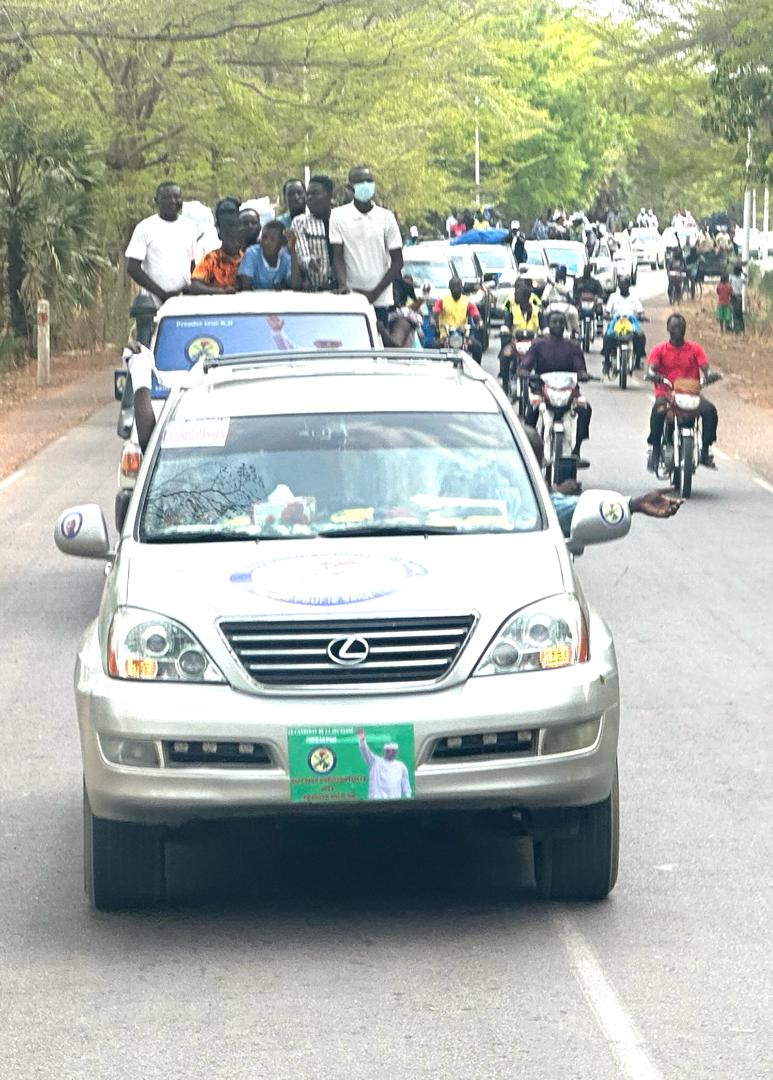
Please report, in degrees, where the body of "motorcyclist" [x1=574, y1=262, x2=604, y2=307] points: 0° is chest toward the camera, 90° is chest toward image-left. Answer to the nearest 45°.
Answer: approximately 0°

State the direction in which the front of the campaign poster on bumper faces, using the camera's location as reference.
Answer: facing the viewer

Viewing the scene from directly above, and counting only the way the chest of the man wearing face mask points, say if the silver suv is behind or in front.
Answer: in front

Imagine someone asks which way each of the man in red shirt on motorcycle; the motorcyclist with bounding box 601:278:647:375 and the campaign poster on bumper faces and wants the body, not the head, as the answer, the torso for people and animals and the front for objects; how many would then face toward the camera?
3

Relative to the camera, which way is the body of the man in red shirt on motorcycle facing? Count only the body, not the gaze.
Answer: toward the camera

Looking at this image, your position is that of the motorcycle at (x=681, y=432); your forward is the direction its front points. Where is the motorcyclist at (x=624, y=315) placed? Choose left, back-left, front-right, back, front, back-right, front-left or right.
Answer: back

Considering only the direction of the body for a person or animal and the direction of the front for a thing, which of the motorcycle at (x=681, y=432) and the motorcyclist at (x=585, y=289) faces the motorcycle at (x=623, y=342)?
the motorcyclist

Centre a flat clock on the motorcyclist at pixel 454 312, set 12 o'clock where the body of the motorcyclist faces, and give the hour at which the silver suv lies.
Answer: The silver suv is roughly at 12 o'clock from the motorcyclist.

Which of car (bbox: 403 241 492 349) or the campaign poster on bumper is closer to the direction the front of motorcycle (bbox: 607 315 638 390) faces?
the campaign poster on bumper

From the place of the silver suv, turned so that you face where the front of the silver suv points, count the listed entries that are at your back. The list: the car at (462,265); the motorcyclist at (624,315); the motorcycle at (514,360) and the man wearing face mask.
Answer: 4

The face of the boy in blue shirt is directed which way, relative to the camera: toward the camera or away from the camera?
toward the camera

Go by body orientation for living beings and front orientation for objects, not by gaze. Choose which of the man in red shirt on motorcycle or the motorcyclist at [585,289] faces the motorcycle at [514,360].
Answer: the motorcyclist

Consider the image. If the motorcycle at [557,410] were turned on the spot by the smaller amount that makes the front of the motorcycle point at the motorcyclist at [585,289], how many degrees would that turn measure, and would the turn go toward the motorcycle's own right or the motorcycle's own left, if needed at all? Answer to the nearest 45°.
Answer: approximately 180°

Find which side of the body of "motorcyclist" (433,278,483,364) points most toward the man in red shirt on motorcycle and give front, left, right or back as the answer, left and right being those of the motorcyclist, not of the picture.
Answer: front

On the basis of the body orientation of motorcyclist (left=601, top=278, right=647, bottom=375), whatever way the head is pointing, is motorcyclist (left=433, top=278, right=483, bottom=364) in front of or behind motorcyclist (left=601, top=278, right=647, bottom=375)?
in front

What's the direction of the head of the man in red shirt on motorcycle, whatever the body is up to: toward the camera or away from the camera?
toward the camera

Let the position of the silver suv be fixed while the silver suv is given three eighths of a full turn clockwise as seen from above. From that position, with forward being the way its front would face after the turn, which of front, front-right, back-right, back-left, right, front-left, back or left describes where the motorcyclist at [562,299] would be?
front-right

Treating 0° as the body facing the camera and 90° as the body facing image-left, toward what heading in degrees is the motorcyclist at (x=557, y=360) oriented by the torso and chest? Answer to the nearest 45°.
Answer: approximately 0°

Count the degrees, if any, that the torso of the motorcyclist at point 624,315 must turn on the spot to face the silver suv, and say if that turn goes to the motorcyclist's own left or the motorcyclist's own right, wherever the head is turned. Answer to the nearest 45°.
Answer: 0° — they already face it

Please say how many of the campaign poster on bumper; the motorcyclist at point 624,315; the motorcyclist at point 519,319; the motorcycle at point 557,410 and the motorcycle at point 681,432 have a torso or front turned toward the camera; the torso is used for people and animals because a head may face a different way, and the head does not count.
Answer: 5

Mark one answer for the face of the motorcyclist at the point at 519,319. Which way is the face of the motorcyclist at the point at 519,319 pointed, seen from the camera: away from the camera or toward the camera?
toward the camera
